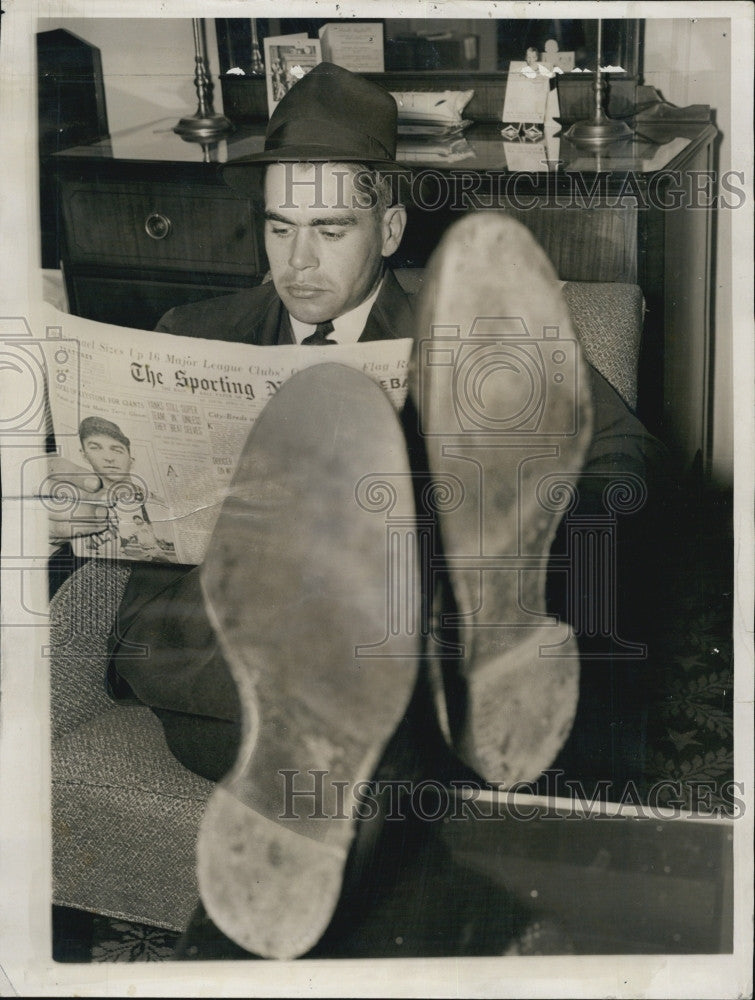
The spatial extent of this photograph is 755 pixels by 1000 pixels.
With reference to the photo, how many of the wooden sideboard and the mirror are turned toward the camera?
2

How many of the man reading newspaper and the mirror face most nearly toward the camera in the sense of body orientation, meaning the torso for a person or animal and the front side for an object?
2
